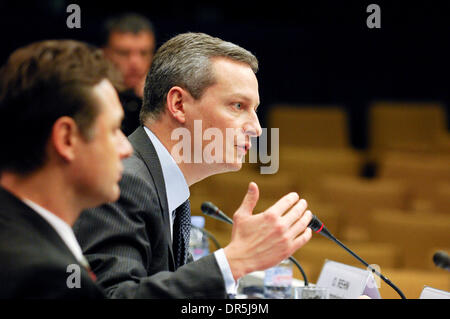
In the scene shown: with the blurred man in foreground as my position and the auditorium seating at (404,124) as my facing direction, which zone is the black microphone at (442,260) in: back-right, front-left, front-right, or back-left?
front-right

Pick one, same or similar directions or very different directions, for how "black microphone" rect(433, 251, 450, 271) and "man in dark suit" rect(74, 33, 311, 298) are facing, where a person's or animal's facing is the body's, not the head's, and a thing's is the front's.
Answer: very different directions

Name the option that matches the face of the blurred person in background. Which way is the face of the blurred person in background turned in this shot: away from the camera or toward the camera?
toward the camera

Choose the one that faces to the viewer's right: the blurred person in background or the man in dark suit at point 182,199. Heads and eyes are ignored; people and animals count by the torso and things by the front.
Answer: the man in dark suit

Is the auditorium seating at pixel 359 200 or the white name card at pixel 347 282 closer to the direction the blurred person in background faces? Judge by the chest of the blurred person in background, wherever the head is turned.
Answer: the white name card

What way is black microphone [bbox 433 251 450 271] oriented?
to the viewer's left

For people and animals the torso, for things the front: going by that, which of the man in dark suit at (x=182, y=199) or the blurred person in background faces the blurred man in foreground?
the blurred person in background

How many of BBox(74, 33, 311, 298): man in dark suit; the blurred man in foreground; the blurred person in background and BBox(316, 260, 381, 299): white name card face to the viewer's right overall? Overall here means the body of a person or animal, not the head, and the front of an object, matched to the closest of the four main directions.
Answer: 2

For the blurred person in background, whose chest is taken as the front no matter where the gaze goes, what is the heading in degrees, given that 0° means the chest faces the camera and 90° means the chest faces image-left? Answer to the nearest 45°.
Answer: approximately 0°

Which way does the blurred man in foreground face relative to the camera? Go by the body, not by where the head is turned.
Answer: to the viewer's right

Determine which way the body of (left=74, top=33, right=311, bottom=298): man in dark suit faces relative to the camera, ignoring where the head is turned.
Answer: to the viewer's right

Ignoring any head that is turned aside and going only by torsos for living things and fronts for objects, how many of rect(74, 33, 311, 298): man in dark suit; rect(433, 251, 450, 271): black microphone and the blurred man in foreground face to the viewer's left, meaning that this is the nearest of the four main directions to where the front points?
1

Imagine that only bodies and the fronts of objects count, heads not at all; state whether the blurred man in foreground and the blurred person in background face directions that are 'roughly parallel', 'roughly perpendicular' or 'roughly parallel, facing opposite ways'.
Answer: roughly perpendicular
